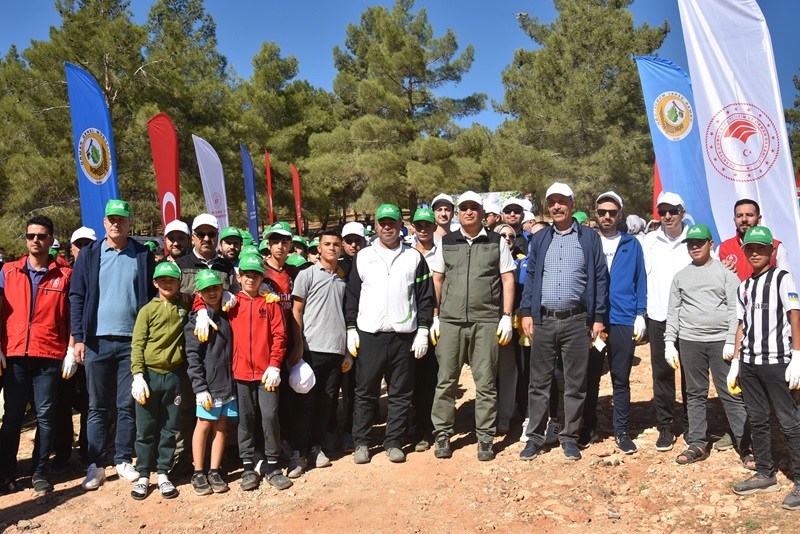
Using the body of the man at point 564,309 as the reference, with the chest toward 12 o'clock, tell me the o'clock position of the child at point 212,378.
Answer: The child is roughly at 2 o'clock from the man.

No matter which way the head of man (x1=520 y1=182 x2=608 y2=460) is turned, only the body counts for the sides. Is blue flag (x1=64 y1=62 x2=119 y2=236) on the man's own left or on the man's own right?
on the man's own right

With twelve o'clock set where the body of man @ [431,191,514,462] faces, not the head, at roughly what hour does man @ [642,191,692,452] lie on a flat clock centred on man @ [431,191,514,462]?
man @ [642,191,692,452] is roughly at 9 o'clock from man @ [431,191,514,462].

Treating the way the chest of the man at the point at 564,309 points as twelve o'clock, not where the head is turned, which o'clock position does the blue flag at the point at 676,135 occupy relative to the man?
The blue flag is roughly at 7 o'clock from the man.

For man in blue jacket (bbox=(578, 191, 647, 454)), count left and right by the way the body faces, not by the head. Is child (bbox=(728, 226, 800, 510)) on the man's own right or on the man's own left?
on the man's own left

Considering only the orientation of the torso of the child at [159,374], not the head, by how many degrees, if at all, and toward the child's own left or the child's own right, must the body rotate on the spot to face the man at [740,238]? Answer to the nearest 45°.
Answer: approximately 90° to the child's own left

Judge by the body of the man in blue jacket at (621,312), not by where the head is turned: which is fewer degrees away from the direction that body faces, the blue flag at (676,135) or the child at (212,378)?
the child

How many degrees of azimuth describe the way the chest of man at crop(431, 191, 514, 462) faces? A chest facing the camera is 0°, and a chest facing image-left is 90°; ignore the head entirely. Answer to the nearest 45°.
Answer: approximately 0°

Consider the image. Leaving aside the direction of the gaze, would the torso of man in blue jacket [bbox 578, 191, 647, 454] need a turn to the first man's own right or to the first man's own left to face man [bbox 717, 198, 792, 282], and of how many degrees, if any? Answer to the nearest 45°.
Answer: approximately 90° to the first man's own left
